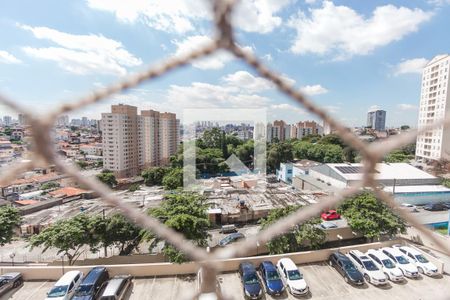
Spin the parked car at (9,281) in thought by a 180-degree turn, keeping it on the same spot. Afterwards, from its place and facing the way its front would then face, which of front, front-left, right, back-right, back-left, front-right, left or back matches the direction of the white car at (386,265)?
right

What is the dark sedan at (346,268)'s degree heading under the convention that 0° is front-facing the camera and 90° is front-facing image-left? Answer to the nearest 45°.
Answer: approximately 315°

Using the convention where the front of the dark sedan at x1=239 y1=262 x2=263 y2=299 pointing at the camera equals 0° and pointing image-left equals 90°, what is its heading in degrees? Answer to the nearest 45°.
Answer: approximately 0°

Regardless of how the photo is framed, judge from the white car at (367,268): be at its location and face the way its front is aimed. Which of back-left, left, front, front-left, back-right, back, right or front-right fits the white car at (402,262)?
left

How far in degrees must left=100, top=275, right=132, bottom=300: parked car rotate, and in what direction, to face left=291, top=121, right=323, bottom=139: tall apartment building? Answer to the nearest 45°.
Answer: approximately 180°

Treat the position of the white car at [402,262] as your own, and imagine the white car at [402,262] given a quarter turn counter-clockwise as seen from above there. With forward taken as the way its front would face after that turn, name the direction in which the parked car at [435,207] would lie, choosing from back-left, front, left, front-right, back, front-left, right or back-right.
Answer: front-left

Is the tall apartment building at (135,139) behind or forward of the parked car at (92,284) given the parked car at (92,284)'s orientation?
behind

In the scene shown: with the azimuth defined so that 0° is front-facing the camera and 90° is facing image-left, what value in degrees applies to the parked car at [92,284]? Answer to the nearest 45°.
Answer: approximately 45°

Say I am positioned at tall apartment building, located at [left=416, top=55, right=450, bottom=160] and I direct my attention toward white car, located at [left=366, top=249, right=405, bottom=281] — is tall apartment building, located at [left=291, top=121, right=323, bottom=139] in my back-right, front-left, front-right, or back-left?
back-right

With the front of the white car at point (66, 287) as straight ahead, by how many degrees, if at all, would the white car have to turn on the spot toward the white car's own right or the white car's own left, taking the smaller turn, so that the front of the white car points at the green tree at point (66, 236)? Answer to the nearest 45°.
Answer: approximately 135° to the white car's own right
